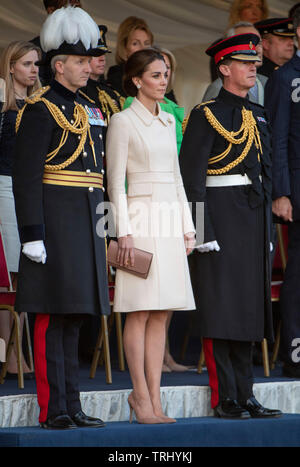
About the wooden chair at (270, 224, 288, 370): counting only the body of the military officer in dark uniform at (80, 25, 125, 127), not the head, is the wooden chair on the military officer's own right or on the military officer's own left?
on the military officer's own left

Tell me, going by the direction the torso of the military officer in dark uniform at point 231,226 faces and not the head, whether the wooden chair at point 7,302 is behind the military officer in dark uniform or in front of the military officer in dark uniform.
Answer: behind

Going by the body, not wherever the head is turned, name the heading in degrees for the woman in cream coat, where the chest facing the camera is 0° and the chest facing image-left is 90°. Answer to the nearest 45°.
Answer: approximately 315°

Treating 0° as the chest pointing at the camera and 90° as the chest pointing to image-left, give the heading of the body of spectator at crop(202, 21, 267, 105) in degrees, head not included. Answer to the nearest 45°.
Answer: approximately 315°

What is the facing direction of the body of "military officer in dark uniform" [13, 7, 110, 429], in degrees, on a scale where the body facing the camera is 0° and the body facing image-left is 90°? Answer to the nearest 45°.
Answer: approximately 315°
